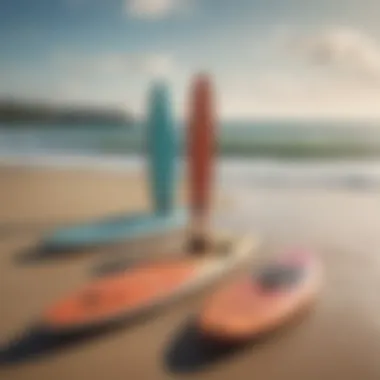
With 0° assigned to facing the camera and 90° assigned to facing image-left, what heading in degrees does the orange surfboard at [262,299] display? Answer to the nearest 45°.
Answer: approximately 45°
